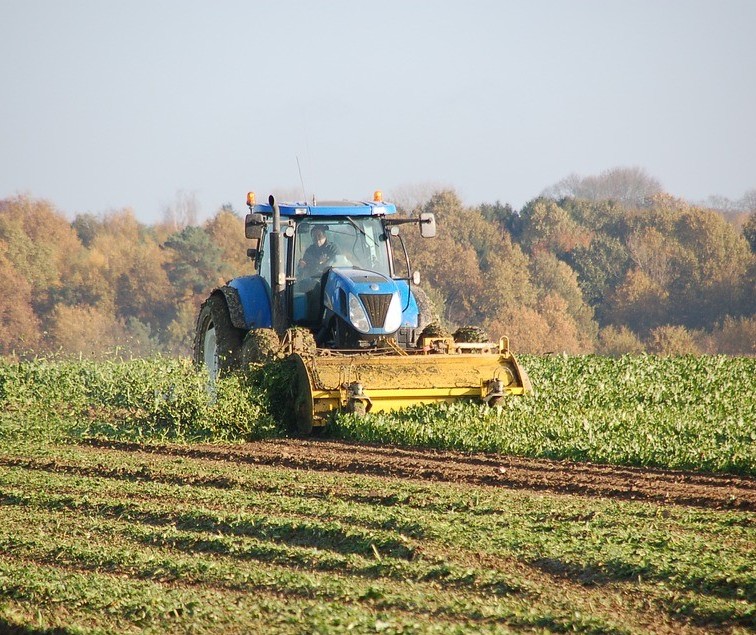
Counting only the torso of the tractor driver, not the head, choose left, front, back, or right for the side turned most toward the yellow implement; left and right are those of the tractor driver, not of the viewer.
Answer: front

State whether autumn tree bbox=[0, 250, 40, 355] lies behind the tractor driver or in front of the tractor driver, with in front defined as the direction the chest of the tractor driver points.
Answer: behind

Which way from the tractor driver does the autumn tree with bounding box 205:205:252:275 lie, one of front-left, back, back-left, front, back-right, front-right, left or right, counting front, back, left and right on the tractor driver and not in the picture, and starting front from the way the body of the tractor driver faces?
back-left

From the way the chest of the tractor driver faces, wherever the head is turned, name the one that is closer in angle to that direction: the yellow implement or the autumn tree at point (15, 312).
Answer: the yellow implement

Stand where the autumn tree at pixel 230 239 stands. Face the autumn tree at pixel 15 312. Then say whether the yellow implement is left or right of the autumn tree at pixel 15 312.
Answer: left

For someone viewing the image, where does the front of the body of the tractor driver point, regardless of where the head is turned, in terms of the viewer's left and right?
facing the viewer and to the right of the viewer

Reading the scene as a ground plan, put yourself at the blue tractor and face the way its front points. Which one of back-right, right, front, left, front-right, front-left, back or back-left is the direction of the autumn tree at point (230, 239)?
back-left

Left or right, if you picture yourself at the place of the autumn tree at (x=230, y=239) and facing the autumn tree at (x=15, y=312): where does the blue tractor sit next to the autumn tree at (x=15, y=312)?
left
